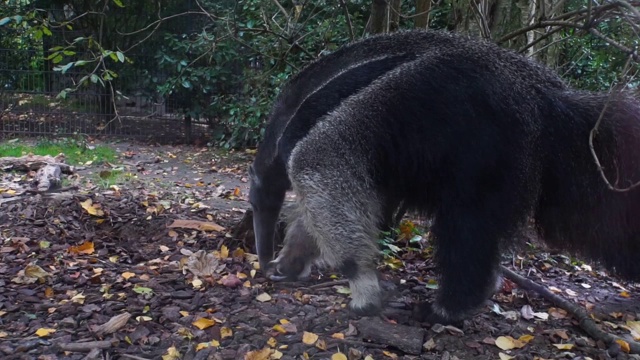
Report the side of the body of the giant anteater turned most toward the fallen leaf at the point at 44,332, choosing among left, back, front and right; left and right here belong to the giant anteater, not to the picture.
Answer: front

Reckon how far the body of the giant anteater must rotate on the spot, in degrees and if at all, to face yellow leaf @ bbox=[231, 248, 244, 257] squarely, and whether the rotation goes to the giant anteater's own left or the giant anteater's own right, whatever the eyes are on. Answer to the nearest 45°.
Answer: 0° — it already faces it

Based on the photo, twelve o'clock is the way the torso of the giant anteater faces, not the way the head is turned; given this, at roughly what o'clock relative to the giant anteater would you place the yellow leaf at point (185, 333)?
The yellow leaf is roughly at 11 o'clock from the giant anteater.

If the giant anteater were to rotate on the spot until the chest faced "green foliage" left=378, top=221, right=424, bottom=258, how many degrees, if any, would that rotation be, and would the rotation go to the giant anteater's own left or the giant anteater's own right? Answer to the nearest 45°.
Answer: approximately 90° to the giant anteater's own right

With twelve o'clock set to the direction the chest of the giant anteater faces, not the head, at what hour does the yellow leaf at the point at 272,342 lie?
The yellow leaf is roughly at 11 o'clock from the giant anteater.

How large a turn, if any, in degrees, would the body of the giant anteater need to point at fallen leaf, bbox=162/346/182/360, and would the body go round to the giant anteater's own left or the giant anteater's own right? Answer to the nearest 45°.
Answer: approximately 45° to the giant anteater's own left

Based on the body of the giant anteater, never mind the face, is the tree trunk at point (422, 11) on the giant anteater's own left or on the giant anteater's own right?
on the giant anteater's own right

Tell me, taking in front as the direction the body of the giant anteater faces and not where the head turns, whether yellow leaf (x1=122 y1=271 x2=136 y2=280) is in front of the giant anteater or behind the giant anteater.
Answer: in front

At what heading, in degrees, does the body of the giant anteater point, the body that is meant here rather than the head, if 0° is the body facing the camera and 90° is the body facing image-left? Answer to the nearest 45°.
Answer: approximately 90°

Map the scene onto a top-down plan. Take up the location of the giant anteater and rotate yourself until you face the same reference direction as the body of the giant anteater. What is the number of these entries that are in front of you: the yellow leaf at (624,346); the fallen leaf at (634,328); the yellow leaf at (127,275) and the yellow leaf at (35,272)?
2

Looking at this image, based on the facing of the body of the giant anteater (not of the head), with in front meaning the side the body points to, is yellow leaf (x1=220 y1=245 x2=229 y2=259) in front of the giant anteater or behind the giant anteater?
in front

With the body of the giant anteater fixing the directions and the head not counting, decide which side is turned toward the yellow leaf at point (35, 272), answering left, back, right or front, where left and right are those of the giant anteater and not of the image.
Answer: front
